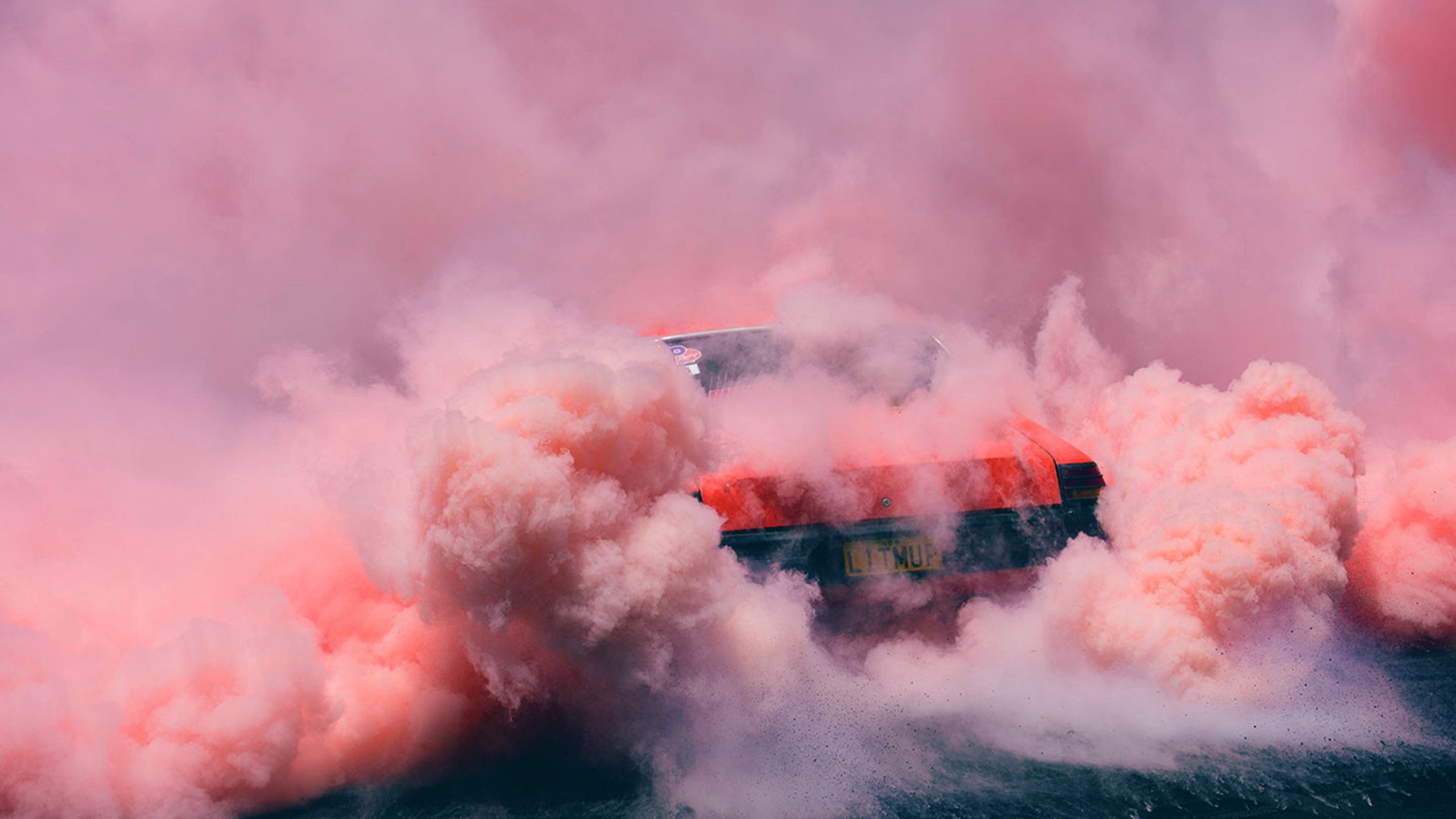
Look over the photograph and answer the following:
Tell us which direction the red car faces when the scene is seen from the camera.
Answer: facing away from the viewer and to the left of the viewer
